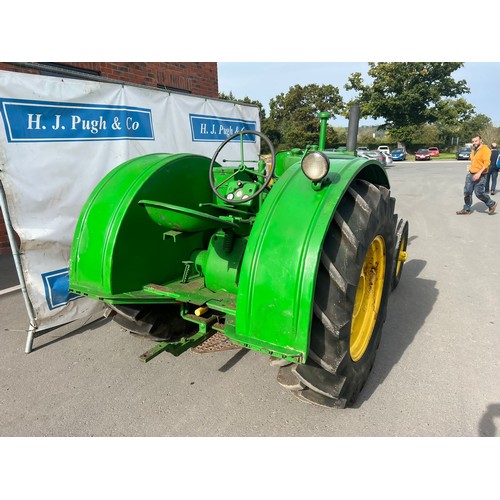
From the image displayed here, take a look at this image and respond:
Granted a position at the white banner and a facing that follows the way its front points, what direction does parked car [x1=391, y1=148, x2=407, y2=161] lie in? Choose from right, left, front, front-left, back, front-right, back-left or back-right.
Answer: left

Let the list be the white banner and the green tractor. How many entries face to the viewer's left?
0

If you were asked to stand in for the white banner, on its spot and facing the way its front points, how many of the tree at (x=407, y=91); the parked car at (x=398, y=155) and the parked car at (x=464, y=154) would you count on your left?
3

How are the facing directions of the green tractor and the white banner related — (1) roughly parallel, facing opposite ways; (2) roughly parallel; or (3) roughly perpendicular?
roughly perpendicular

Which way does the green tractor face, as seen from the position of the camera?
facing away from the viewer and to the right of the viewer

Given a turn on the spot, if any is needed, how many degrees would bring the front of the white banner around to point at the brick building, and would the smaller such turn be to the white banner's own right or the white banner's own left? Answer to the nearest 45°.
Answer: approximately 135° to the white banner's own left

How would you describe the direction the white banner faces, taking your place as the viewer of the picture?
facing the viewer and to the right of the viewer

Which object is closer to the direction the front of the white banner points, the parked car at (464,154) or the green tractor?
the green tractor

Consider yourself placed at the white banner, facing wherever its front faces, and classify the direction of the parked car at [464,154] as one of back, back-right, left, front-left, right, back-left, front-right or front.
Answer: left

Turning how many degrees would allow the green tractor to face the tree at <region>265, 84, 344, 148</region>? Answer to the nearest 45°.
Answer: approximately 45° to its left

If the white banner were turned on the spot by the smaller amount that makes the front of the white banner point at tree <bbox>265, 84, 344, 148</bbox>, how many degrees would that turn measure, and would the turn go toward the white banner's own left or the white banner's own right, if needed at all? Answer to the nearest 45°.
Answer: approximately 90° to the white banner's own left

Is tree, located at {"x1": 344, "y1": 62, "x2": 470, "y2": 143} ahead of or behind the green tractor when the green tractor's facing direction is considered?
ahead
